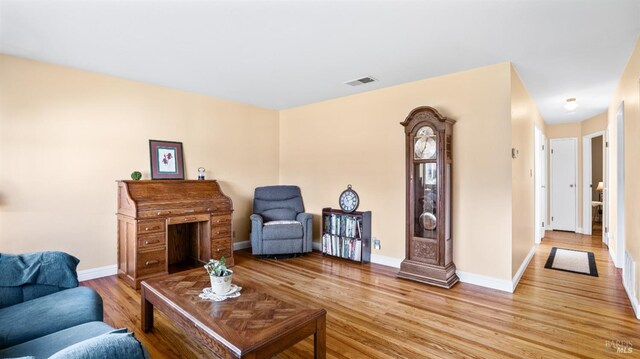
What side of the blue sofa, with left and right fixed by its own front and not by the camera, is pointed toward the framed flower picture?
left

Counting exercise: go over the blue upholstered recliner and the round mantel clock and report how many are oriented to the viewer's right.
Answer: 0

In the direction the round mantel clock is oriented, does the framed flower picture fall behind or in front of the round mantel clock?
in front

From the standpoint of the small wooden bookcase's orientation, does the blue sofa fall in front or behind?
in front

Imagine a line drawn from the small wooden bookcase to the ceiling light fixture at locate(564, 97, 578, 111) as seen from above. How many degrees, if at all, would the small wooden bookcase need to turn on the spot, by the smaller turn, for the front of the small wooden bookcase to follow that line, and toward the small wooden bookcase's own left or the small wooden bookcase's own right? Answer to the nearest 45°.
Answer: approximately 135° to the small wooden bookcase's own left

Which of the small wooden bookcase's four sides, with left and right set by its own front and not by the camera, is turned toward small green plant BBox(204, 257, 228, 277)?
front

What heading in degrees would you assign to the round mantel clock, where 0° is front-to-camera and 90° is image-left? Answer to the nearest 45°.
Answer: approximately 45°

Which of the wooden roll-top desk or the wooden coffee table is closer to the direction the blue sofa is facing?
the wooden coffee table

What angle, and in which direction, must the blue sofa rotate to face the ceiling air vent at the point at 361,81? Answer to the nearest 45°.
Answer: approximately 45° to its left

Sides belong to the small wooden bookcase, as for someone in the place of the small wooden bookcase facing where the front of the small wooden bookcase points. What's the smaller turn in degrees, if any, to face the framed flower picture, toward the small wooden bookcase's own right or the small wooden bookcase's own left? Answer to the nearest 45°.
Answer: approximately 45° to the small wooden bookcase's own right

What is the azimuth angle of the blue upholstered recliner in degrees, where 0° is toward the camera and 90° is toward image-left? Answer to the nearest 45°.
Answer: approximately 0°

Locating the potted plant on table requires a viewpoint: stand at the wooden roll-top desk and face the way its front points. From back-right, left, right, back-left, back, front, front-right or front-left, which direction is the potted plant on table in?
front-right

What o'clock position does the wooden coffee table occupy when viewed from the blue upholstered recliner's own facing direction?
The wooden coffee table is roughly at 12 o'clock from the blue upholstered recliner.

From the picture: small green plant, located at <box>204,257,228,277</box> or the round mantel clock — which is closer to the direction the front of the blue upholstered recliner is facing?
the small green plant

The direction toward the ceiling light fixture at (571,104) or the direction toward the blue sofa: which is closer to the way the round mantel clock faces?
the blue sofa

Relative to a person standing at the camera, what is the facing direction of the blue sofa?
facing the viewer and to the right of the viewer
